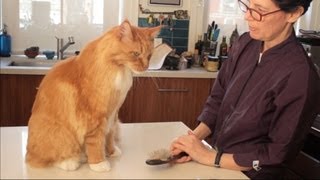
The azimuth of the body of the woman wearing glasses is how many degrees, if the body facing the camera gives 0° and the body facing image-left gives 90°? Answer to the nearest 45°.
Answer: approximately 45°

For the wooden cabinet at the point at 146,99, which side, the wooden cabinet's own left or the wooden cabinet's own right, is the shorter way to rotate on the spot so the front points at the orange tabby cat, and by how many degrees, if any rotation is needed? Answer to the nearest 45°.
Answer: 0° — it already faces it

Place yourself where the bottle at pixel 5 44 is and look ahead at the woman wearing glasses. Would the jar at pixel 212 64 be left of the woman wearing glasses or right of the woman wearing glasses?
left

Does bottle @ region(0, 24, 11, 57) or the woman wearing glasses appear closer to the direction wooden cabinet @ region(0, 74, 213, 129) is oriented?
the woman wearing glasses

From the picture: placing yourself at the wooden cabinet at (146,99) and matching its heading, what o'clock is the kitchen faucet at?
The kitchen faucet is roughly at 4 o'clock from the wooden cabinet.

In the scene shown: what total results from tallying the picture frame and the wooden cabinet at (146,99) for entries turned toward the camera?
2

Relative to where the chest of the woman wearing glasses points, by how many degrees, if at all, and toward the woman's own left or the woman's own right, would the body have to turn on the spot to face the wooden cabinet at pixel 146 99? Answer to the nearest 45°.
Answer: approximately 90° to the woman's own right

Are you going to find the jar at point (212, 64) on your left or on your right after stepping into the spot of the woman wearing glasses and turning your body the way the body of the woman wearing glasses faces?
on your right

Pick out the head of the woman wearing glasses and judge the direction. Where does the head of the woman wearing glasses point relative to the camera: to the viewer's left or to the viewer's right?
to the viewer's left
